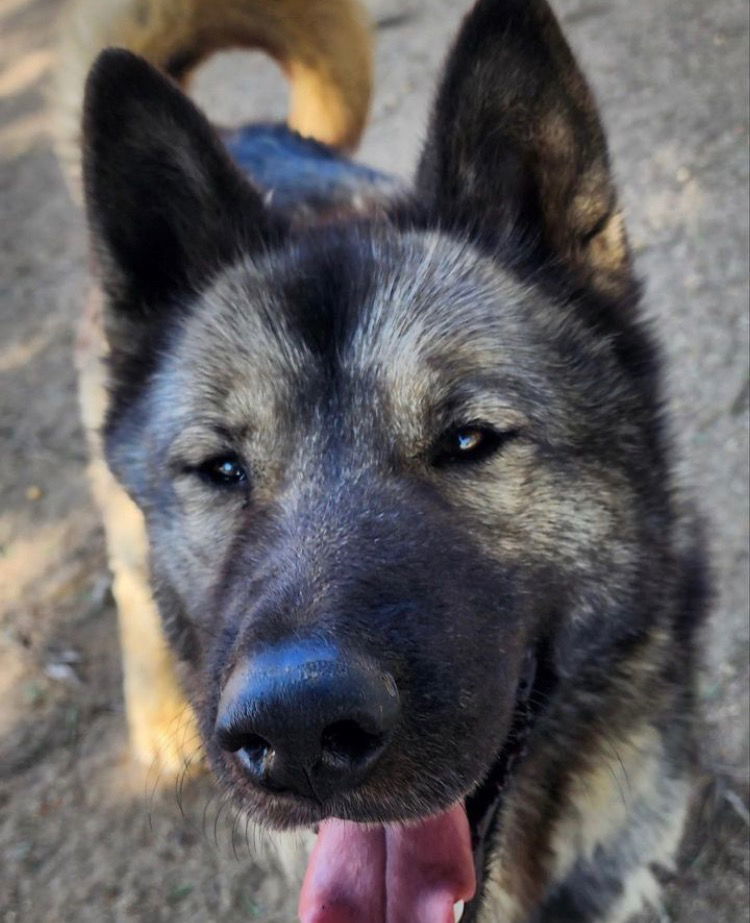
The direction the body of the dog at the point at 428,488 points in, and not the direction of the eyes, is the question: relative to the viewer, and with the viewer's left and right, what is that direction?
facing the viewer
